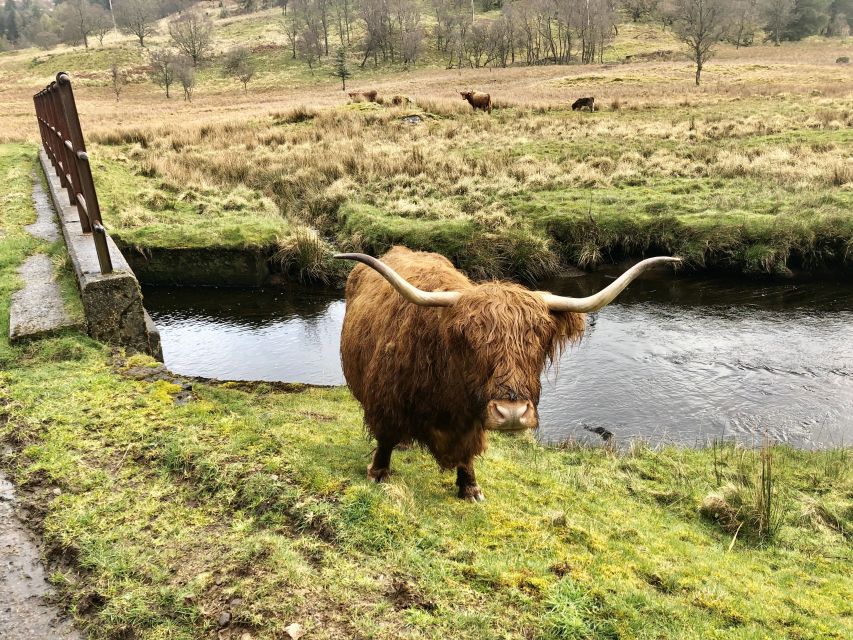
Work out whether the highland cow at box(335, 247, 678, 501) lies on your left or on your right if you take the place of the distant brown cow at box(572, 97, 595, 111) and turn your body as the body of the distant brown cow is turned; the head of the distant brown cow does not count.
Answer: on your left

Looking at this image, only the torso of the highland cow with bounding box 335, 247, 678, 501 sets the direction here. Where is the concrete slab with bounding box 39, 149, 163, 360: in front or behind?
behind

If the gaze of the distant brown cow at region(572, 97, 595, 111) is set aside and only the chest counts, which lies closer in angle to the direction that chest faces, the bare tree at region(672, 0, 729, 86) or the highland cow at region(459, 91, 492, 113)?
the highland cow

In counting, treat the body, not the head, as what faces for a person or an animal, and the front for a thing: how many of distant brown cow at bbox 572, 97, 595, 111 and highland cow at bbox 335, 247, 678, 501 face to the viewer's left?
1

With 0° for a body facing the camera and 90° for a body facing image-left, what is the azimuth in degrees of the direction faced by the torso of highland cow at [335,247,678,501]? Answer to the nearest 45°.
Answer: approximately 315°

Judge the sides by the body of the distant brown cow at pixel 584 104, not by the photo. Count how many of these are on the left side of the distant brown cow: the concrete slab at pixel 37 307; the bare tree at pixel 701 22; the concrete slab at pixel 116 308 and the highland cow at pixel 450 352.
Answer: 3

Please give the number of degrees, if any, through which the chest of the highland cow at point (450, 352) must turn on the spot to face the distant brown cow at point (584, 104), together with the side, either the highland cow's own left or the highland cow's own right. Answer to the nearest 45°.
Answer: approximately 135° to the highland cow's own left

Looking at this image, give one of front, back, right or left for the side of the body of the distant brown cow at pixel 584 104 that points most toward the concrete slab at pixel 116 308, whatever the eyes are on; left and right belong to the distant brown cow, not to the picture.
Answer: left

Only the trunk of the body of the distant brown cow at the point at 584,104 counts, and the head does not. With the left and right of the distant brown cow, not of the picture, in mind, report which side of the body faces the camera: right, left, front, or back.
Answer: left
